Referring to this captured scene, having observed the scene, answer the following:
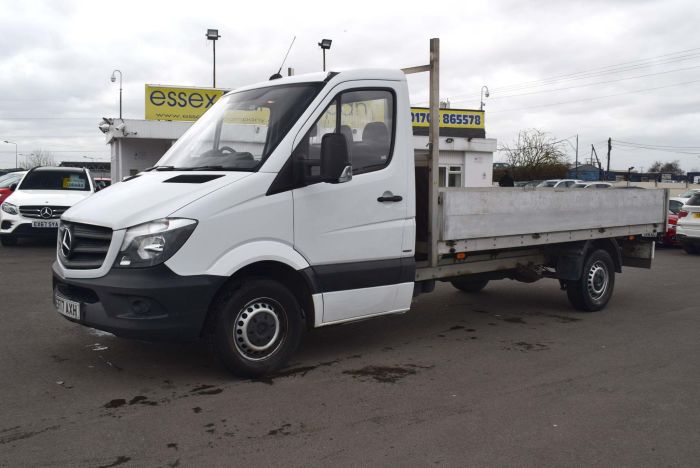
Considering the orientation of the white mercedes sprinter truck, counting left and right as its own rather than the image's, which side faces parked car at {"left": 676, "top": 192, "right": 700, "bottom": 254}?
back

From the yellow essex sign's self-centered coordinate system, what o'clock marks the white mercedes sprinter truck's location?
The white mercedes sprinter truck is roughly at 12 o'clock from the yellow essex sign.

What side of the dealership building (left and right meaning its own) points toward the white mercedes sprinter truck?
front

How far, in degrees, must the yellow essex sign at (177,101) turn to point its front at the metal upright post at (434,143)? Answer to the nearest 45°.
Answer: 0° — it already faces it

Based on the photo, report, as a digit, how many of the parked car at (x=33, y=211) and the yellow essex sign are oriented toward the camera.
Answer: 2

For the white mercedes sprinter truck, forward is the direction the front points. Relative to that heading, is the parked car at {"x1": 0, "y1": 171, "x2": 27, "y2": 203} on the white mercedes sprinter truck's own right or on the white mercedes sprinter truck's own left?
on the white mercedes sprinter truck's own right

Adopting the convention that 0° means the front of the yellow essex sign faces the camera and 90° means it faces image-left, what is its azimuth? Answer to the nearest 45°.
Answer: approximately 0°

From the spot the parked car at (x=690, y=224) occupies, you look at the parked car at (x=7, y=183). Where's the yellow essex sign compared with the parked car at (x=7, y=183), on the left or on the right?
right

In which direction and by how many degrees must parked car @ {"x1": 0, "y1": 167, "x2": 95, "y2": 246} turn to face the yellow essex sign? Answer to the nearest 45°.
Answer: approximately 180°
